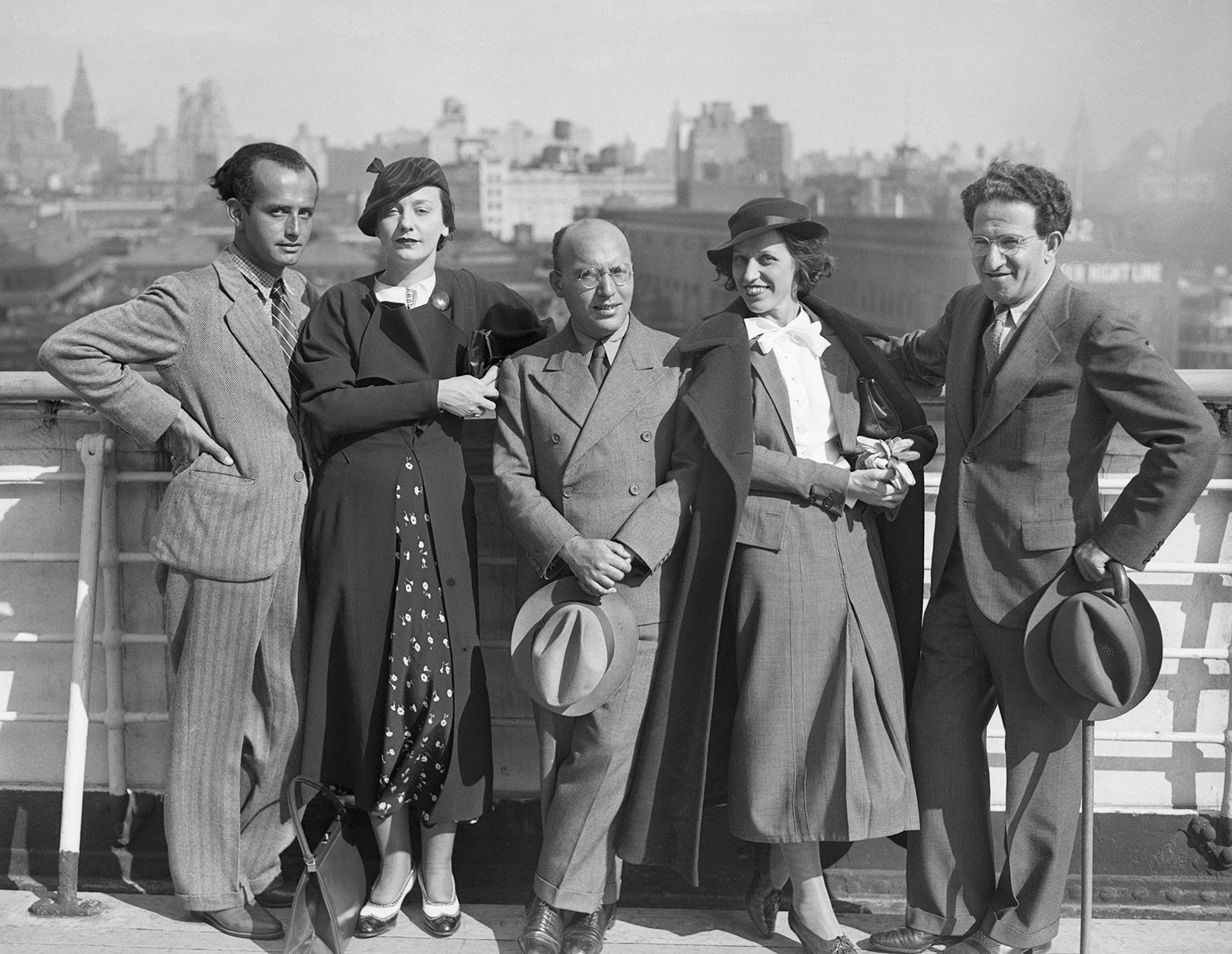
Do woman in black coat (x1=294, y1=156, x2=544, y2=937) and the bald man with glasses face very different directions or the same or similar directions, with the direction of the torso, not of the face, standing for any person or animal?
same or similar directions

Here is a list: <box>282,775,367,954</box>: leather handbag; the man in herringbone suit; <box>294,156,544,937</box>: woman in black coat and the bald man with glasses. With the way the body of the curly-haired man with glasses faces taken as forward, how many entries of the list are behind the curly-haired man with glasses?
0

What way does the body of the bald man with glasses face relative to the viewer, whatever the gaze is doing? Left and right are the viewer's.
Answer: facing the viewer

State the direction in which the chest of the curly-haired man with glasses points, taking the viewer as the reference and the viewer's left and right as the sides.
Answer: facing the viewer and to the left of the viewer

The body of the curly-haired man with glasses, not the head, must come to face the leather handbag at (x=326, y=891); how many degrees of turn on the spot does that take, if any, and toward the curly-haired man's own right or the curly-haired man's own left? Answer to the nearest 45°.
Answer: approximately 45° to the curly-haired man's own right

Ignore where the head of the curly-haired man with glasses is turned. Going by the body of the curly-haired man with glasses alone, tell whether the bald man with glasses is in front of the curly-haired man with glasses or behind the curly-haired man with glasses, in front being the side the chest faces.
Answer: in front

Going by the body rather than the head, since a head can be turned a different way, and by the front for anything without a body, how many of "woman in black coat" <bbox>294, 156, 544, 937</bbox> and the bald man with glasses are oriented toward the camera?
2

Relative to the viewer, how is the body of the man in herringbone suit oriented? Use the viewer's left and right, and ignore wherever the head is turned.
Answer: facing the viewer and to the right of the viewer

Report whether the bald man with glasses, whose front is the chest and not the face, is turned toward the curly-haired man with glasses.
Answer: no

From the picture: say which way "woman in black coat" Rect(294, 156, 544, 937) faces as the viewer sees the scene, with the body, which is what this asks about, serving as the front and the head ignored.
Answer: toward the camera

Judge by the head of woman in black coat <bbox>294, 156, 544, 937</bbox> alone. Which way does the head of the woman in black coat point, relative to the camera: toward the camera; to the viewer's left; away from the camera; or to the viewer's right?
toward the camera

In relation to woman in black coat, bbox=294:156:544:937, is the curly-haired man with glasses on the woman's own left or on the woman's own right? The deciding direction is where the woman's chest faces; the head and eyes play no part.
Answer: on the woman's own left
